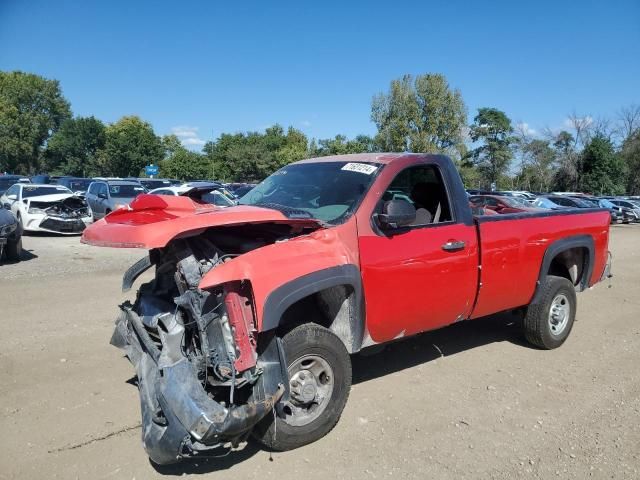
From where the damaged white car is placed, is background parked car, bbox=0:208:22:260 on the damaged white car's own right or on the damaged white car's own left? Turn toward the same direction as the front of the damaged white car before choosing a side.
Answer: on the damaged white car's own right

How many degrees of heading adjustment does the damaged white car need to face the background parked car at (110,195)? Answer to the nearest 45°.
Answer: approximately 90° to its left

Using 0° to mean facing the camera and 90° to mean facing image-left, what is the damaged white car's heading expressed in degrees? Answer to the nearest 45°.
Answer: approximately 315°

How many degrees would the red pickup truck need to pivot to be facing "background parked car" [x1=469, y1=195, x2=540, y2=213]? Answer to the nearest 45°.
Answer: approximately 180°

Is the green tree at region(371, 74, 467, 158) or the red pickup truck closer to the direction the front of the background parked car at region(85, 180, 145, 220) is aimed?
the red pickup truck
